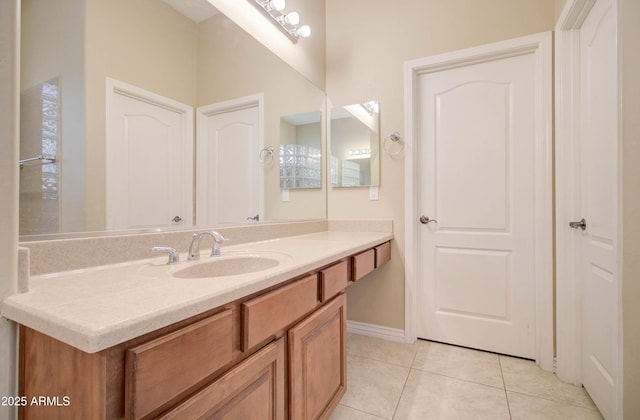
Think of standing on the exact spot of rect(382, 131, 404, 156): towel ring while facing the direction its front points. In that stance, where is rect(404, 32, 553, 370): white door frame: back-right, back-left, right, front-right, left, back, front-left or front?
left

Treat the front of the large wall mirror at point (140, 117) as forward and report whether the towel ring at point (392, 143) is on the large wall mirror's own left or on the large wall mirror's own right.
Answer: on the large wall mirror's own left

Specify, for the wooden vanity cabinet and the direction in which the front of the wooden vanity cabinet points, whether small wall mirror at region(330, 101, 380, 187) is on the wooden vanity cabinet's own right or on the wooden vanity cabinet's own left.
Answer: on the wooden vanity cabinet's own left

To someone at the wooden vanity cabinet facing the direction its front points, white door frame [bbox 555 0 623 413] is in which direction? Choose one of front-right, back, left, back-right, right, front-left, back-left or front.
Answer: front-left

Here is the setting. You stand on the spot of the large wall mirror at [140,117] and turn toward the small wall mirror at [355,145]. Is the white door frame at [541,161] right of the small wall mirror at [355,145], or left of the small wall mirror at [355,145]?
right
